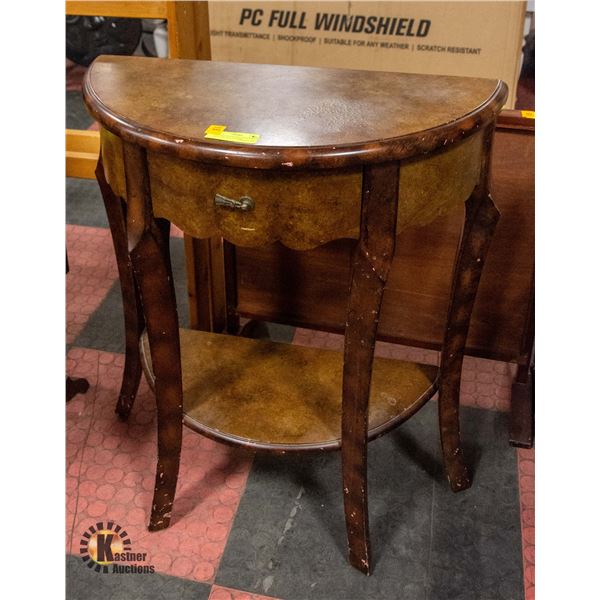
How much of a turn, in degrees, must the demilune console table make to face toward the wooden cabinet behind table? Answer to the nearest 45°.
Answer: approximately 135° to its left

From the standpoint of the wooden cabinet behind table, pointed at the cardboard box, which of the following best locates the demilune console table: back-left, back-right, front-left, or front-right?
back-left

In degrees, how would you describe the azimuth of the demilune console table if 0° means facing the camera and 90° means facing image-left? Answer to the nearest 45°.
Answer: approximately 0°

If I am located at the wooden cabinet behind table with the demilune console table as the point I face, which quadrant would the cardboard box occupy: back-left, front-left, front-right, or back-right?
back-right

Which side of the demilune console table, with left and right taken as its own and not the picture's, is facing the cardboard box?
back
